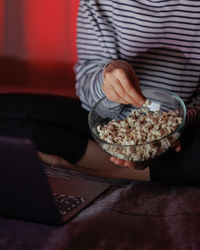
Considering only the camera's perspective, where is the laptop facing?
facing away from the viewer and to the right of the viewer
